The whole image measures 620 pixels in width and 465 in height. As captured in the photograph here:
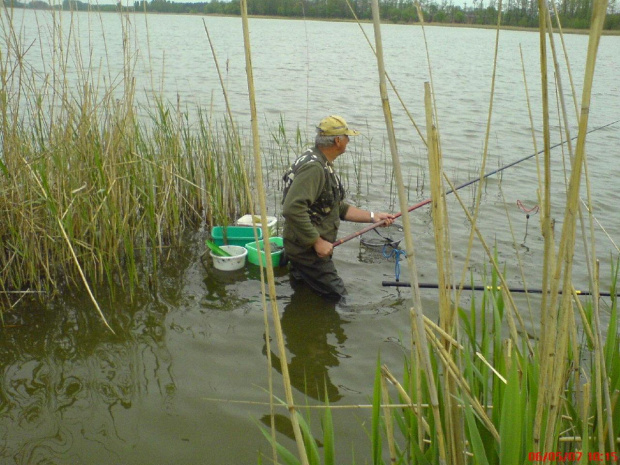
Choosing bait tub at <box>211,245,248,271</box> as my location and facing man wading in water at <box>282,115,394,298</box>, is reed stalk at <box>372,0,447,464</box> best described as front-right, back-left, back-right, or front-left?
front-right

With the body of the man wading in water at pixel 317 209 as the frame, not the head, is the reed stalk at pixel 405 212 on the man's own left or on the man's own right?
on the man's own right

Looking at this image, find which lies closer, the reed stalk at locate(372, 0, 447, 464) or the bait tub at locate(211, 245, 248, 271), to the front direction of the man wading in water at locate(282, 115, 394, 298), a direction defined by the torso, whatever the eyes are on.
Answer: the reed stalk

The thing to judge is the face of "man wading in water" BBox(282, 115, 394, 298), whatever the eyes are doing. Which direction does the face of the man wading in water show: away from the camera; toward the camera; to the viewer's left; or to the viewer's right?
to the viewer's right

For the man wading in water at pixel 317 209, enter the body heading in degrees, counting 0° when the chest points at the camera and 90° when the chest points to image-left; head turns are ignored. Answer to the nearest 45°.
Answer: approximately 270°

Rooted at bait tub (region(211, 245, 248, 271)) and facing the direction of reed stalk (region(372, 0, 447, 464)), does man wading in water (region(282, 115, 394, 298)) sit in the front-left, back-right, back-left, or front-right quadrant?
front-left

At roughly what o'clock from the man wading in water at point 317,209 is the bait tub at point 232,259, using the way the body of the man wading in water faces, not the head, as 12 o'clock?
The bait tub is roughly at 7 o'clock from the man wading in water.

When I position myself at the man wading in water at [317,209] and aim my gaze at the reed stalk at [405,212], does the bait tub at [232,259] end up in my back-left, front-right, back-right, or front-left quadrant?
back-right
